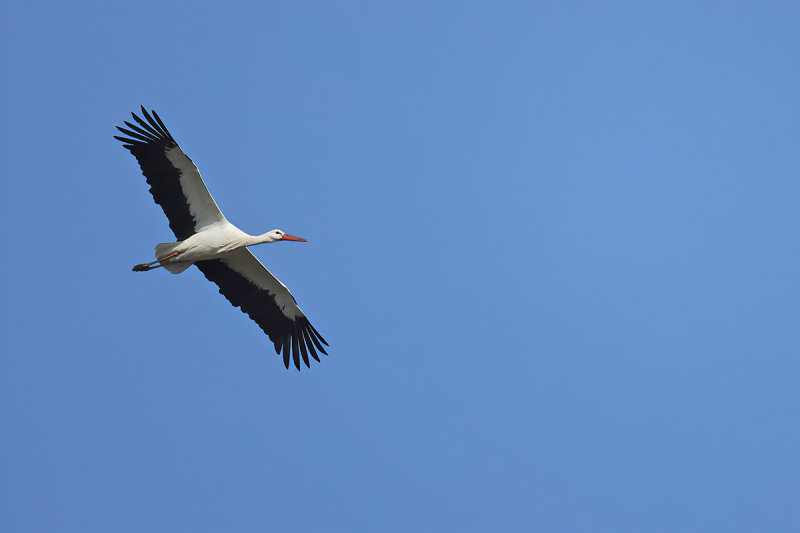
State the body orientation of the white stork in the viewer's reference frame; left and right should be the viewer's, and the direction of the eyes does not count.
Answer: facing to the right of the viewer
